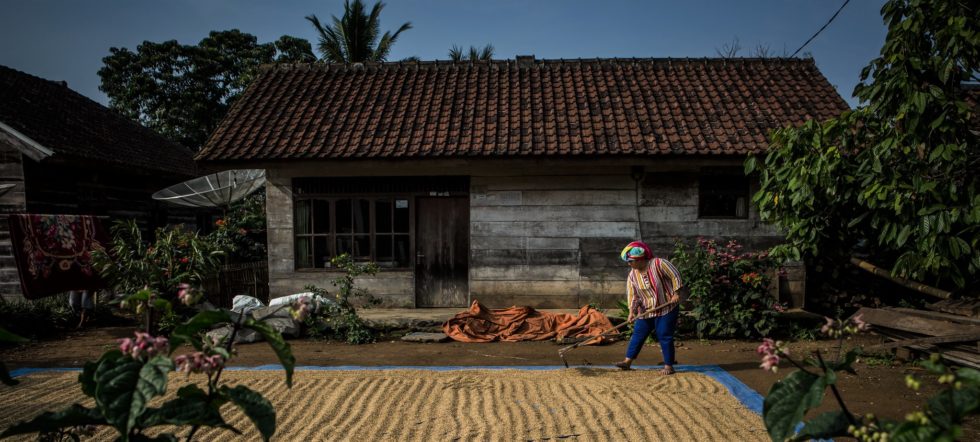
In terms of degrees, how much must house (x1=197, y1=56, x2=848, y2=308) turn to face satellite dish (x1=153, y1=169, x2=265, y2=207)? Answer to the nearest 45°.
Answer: approximately 90° to its right

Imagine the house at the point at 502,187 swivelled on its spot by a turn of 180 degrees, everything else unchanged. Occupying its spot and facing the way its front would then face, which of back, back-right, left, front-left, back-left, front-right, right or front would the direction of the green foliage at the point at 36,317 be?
left

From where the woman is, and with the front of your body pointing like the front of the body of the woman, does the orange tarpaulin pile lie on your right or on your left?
on your right

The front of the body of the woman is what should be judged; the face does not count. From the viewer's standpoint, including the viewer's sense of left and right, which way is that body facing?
facing the viewer and to the left of the viewer

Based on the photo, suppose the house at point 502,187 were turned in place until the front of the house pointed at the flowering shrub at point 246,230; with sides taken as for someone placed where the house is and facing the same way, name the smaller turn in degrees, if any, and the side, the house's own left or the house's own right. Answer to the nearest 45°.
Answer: approximately 135° to the house's own right

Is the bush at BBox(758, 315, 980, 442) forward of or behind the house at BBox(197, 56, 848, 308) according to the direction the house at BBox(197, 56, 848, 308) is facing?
forward

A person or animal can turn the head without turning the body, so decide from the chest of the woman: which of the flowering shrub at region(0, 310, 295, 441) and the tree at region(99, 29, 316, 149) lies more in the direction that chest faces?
the flowering shrub

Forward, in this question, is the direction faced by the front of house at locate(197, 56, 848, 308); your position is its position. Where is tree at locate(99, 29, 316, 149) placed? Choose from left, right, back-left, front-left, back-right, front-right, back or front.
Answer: back-right

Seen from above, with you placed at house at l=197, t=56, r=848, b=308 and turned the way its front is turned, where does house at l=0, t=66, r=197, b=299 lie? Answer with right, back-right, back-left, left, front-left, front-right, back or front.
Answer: right

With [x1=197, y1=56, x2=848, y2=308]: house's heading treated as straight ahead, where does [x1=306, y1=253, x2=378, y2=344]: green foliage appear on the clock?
The green foliage is roughly at 2 o'clock from the house.

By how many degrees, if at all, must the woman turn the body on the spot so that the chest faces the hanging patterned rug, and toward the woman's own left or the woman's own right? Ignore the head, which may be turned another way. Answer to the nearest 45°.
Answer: approximately 45° to the woman's own right

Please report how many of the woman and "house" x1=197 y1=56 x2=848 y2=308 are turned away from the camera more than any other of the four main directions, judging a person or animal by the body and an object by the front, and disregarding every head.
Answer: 0

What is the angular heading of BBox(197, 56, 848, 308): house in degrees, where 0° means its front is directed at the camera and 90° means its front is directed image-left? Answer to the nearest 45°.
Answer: approximately 0°

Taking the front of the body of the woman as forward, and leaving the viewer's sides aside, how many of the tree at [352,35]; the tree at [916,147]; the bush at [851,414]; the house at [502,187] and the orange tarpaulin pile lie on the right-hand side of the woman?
3

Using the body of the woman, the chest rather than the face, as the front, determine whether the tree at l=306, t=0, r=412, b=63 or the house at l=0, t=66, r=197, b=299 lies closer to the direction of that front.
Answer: the house
